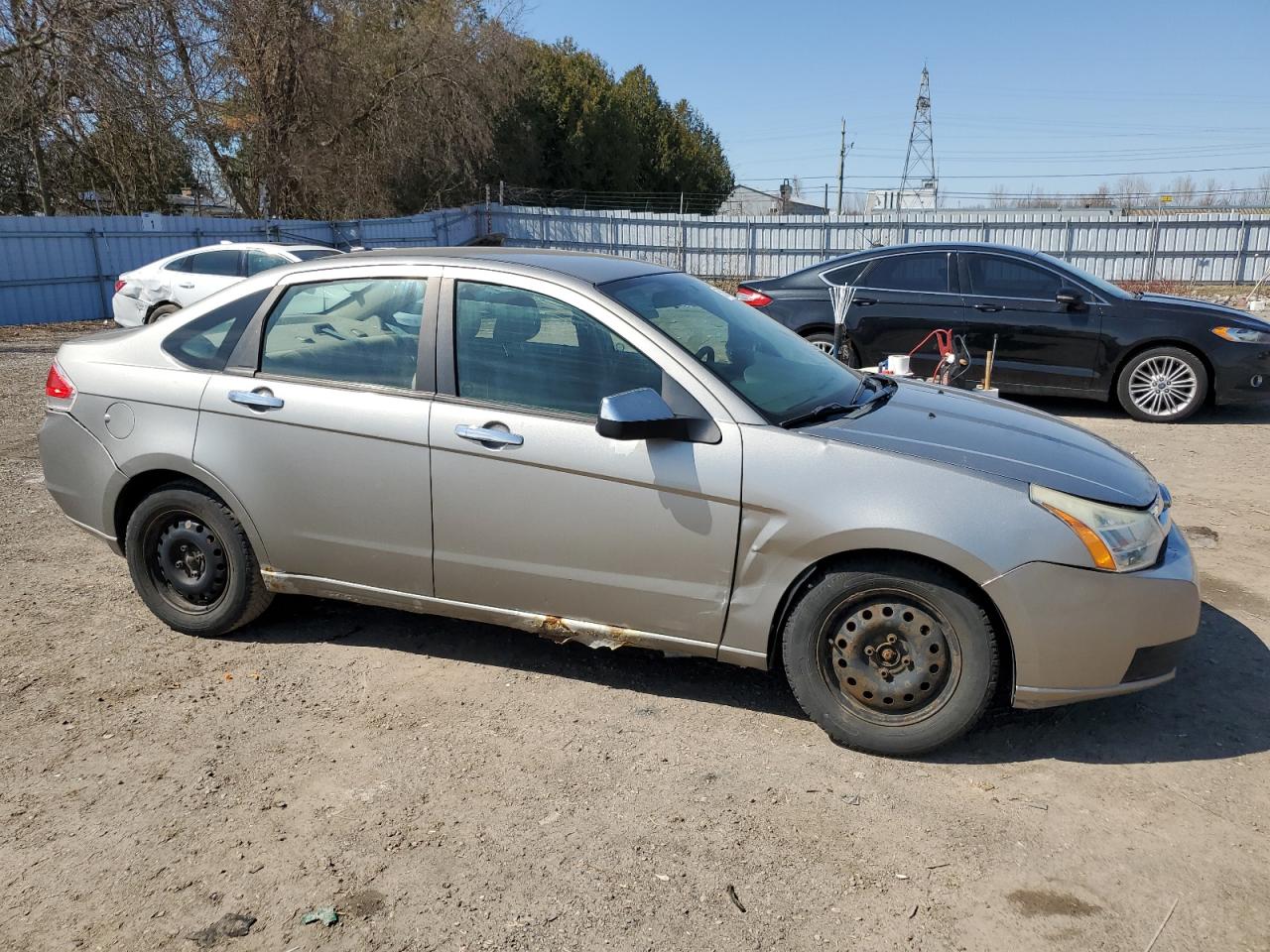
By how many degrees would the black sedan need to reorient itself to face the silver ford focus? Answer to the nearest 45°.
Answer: approximately 90° to its right

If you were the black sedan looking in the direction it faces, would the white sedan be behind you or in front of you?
behind

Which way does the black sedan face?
to the viewer's right
